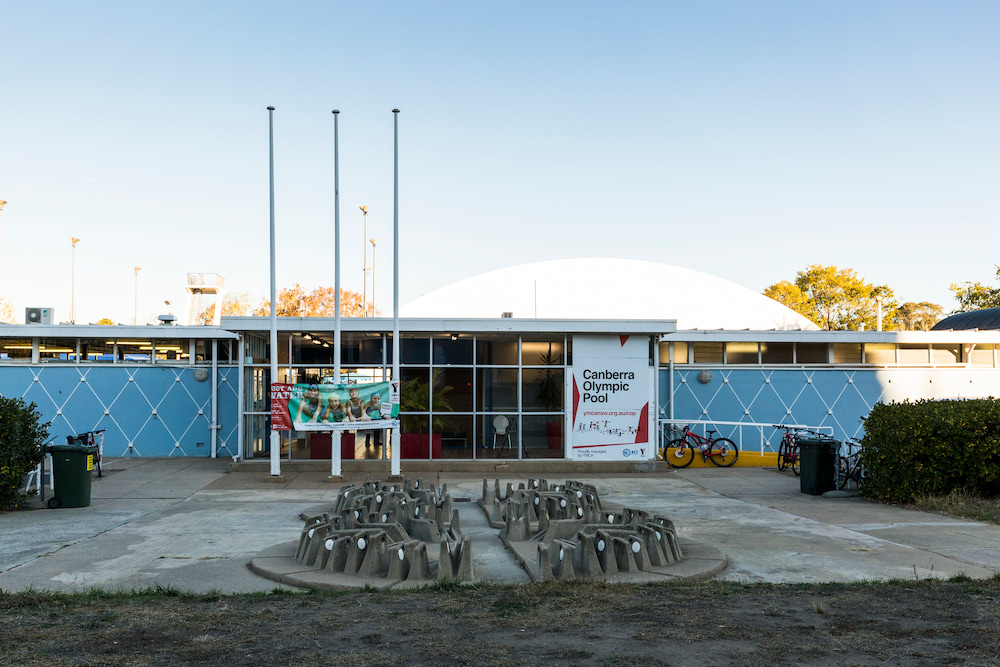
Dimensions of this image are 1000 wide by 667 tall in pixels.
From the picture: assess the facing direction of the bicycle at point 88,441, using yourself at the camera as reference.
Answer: facing the viewer and to the right of the viewer

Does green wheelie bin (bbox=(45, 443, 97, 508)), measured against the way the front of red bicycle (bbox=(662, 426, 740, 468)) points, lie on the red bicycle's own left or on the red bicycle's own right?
on the red bicycle's own left

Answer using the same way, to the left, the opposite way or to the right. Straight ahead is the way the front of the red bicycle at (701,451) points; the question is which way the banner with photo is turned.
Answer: to the left

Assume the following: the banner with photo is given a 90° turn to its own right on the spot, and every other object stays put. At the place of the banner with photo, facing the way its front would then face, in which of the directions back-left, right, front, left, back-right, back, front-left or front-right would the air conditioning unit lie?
front-right

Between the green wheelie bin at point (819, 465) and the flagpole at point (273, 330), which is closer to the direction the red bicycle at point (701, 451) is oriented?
the flagpole

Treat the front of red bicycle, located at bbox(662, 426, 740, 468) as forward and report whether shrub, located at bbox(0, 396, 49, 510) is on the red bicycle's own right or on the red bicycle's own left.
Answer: on the red bicycle's own left

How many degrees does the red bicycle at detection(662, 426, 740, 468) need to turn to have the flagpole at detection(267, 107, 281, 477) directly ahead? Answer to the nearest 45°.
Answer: approximately 45° to its left

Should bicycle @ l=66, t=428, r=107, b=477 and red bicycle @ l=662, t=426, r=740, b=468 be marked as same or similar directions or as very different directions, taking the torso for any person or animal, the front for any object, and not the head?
very different directions

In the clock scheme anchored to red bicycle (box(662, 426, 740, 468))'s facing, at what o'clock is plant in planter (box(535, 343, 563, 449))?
The plant in planter is roughly at 1 o'clock from the red bicycle.

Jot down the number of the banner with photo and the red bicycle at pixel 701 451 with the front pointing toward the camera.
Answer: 1

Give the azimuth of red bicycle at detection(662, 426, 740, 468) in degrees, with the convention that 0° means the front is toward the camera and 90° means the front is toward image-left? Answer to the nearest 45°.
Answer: approximately 90°
